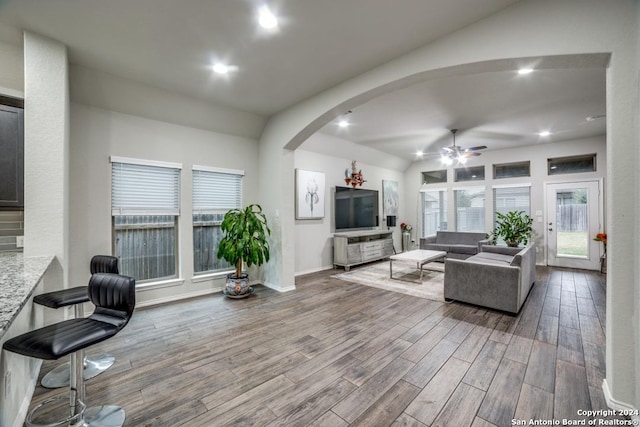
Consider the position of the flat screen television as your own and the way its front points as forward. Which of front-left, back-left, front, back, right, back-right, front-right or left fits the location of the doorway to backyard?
front-left

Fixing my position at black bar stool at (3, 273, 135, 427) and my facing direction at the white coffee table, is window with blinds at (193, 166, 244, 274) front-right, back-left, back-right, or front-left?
front-left

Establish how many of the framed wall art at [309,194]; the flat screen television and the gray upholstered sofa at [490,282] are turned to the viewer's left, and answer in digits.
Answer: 1

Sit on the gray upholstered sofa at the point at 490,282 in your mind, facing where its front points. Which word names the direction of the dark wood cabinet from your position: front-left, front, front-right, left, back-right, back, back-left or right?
front-left

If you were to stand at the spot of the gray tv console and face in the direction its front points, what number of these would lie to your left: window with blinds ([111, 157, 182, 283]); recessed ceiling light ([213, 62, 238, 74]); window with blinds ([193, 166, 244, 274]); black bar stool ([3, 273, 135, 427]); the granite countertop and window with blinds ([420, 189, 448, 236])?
1

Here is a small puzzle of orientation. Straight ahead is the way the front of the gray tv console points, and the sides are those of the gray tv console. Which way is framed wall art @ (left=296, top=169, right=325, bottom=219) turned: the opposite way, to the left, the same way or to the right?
the same way

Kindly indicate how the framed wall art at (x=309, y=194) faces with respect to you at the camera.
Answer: facing the viewer and to the right of the viewer

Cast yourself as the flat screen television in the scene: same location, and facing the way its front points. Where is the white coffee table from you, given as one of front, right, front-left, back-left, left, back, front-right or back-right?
front

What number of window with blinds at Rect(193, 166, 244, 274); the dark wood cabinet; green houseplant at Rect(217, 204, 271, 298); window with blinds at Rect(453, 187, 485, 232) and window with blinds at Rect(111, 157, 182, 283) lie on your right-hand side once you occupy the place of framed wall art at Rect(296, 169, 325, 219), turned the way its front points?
4

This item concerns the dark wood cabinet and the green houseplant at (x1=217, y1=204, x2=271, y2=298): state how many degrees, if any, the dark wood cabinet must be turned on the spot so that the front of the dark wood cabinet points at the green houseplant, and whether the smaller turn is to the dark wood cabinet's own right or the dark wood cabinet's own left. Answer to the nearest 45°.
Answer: approximately 90° to the dark wood cabinet's own left

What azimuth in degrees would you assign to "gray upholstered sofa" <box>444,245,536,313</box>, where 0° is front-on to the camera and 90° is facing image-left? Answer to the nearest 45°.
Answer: approximately 90°

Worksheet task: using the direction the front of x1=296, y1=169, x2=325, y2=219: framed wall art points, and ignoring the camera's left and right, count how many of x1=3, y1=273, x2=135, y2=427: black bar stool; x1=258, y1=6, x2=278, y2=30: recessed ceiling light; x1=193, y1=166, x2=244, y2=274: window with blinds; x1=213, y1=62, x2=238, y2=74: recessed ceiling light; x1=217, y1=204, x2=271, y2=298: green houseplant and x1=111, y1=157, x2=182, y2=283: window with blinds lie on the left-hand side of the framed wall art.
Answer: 0

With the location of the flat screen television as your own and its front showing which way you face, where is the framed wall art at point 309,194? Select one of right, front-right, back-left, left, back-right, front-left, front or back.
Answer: right

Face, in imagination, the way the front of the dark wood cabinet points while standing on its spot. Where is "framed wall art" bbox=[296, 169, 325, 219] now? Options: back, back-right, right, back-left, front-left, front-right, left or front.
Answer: left

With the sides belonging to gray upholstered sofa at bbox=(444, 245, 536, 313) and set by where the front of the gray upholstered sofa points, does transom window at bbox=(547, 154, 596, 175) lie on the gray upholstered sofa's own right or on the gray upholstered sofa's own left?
on the gray upholstered sofa's own right

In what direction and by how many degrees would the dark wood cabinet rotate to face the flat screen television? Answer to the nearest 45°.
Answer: approximately 90° to its left

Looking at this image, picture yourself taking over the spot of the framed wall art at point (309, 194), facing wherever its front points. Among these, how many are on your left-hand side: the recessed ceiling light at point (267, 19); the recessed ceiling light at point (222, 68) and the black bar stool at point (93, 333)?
0

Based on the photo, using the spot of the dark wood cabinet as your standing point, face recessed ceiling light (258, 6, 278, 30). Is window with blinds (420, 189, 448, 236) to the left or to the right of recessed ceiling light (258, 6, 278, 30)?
left
